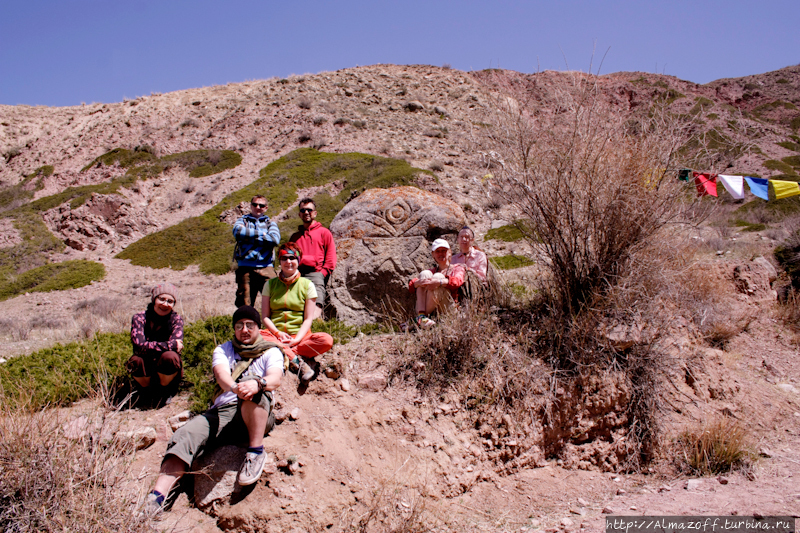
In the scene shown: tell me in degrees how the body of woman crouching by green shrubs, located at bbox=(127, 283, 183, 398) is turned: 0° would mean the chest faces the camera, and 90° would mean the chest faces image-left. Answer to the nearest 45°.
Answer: approximately 0°

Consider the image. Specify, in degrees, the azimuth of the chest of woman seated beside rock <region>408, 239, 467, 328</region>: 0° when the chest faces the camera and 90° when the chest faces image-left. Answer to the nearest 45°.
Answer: approximately 45°

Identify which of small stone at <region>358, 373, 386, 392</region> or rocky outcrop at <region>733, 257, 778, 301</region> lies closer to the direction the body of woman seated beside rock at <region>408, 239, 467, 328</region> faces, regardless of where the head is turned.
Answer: the small stone

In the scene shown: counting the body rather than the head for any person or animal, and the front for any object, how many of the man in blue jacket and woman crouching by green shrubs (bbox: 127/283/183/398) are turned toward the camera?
2

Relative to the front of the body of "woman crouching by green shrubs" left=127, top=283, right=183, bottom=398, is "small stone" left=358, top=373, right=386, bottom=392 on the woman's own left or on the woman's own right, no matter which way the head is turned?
on the woman's own left

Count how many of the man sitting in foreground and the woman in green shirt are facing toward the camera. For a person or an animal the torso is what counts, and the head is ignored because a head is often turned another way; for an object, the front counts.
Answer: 2
